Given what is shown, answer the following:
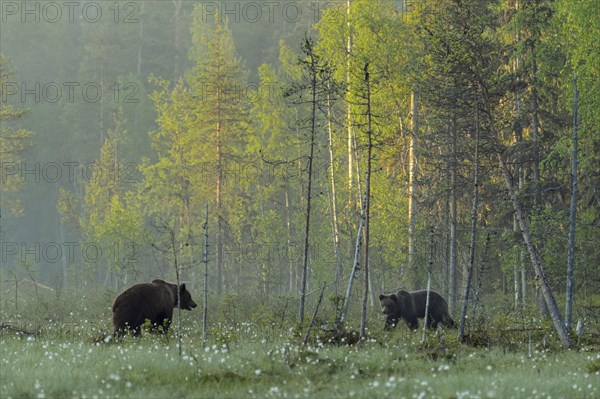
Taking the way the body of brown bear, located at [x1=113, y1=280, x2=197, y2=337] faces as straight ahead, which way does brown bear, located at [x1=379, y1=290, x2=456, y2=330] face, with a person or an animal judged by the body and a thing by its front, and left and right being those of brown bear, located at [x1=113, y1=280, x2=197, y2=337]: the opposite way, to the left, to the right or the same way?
the opposite way

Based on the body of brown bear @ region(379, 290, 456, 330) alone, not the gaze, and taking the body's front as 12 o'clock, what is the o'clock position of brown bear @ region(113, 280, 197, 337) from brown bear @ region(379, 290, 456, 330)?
brown bear @ region(113, 280, 197, 337) is roughly at 11 o'clock from brown bear @ region(379, 290, 456, 330).

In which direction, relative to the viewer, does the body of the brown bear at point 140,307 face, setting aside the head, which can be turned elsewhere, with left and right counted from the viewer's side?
facing to the right of the viewer

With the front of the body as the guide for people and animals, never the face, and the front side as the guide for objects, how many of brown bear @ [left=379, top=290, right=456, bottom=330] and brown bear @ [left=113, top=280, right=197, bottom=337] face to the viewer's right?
1

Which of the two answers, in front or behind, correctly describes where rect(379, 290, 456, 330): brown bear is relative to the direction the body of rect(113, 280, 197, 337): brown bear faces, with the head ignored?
in front

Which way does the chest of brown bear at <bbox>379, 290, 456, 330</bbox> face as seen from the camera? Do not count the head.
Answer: to the viewer's left
